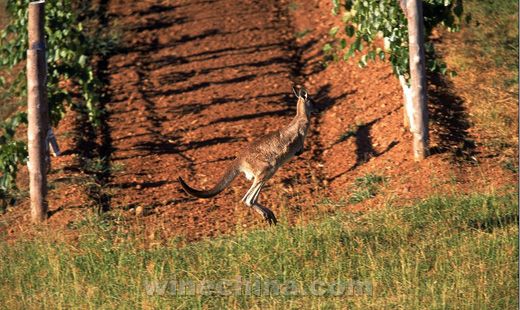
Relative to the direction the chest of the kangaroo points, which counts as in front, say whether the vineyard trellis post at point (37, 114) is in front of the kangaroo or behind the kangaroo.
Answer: behind

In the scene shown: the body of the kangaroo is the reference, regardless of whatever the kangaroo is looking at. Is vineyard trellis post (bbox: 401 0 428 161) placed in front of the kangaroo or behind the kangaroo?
in front

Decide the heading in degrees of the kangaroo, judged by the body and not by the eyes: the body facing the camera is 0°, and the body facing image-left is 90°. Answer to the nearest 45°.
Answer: approximately 270°
